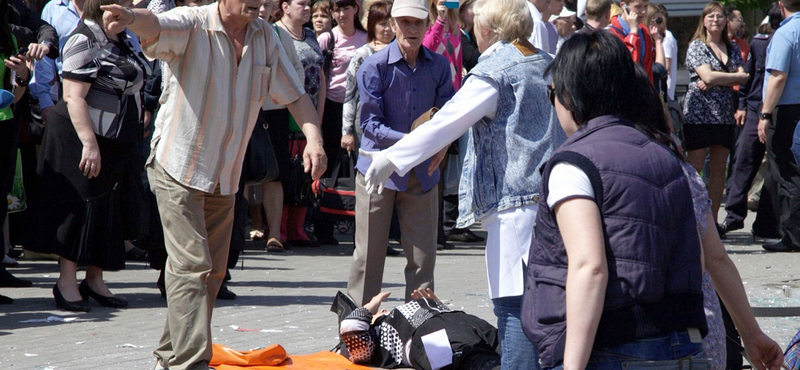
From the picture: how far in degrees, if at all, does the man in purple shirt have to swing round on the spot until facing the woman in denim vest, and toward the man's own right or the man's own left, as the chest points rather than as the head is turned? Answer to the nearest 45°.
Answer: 0° — they already face them

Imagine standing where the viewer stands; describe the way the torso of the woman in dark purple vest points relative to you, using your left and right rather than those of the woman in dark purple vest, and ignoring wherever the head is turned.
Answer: facing away from the viewer and to the left of the viewer

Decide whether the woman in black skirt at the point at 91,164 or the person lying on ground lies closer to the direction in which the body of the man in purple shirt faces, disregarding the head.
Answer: the person lying on ground

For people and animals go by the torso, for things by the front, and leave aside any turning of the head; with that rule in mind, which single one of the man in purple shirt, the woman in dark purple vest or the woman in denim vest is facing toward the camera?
the man in purple shirt

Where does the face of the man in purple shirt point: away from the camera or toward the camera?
toward the camera

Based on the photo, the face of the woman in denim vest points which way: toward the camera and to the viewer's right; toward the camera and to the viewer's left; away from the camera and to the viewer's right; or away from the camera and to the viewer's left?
away from the camera and to the viewer's left

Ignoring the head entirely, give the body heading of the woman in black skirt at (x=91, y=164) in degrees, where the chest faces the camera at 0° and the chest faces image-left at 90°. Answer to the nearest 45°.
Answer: approximately 315°

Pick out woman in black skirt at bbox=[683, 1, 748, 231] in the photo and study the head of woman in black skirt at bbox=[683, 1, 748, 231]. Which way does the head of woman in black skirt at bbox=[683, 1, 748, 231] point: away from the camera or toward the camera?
toward the camera

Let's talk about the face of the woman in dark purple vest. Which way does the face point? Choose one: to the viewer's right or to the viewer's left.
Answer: to the viewer's left

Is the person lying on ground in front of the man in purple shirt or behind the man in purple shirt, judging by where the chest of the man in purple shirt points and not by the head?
in front

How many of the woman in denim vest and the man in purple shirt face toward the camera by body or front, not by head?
1

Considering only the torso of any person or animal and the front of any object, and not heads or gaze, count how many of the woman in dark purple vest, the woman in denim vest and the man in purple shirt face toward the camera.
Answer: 1

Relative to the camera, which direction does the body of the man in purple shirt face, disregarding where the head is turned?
toward the camera

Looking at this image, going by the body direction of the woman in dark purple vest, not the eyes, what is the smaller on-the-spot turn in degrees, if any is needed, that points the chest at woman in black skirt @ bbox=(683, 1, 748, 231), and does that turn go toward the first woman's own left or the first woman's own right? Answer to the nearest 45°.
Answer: approximately 45° to the first woman's own right

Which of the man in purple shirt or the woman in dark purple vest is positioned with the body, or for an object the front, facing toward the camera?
the man in purple shirt

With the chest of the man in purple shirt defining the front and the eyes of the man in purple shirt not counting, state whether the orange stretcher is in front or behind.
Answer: in front
